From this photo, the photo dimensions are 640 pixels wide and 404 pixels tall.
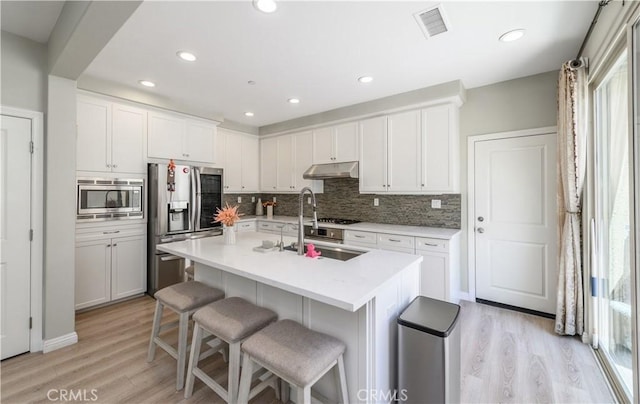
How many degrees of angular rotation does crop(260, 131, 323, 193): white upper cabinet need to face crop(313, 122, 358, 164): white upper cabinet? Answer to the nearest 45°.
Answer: approximately 90° to its left

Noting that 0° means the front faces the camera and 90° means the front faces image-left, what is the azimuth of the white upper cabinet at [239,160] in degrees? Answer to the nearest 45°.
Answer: approximately 315°

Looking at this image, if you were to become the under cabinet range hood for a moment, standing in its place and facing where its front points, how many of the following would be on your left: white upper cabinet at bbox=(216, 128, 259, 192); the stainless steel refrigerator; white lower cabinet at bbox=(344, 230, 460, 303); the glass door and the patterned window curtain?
3

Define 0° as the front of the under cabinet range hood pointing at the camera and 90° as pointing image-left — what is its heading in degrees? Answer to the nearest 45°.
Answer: approximately 45°

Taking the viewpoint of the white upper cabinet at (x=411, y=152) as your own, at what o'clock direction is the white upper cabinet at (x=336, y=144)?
the white upper cabinet at (x=336, y=144) is roughly at 2 o'clock from the white upper cabinet at (x=411, y=152).

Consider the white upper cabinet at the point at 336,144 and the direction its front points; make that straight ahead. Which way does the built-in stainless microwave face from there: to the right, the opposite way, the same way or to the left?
to the left

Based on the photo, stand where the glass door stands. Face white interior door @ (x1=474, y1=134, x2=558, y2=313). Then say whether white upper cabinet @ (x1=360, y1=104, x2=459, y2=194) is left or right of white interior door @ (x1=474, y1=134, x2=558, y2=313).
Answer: left
